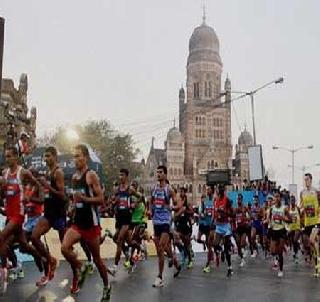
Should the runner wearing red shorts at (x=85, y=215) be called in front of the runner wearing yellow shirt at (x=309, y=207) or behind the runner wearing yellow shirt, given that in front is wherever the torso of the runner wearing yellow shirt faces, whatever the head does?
in front

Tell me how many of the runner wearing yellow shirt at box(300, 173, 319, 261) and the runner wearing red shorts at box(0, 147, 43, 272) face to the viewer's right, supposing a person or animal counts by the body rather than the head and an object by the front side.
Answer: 0

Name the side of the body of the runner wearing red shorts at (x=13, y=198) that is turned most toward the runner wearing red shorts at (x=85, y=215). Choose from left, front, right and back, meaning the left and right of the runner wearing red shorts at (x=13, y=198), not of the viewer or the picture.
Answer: left

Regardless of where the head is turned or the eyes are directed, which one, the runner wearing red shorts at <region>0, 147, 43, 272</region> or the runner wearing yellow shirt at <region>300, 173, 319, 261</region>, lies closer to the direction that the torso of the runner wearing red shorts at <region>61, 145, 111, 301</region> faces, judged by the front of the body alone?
the runner wearing red shorts

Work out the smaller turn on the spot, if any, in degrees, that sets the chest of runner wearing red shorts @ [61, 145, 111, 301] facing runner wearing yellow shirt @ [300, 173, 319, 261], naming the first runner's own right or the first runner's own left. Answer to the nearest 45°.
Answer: approximately 180°

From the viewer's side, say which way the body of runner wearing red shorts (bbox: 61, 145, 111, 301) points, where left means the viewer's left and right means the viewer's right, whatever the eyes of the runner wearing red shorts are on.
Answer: facing the viewer and to the left of the viewer

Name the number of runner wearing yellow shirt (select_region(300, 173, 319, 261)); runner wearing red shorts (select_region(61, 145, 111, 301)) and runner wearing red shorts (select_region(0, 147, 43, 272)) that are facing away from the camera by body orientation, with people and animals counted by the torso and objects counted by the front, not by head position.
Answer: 0

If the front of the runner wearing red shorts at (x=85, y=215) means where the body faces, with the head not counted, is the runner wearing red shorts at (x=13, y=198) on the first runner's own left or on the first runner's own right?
on the first runner's own right

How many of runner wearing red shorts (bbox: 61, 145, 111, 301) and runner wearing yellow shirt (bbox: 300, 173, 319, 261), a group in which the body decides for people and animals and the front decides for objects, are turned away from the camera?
0

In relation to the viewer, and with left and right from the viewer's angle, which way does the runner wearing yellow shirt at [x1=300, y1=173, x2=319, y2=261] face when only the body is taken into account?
facing the viewer
